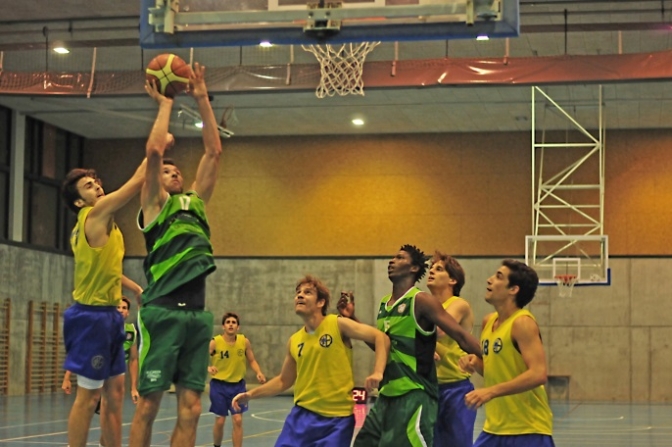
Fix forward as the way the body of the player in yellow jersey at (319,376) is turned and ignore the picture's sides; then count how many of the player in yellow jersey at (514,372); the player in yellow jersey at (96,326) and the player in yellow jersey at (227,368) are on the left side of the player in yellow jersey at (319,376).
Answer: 1

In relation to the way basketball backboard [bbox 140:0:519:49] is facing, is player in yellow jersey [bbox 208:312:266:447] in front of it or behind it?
in front

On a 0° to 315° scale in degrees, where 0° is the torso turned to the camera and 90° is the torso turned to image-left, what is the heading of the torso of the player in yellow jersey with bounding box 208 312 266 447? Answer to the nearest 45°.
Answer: approximately 0°

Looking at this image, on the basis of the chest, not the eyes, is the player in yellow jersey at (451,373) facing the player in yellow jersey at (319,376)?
yes

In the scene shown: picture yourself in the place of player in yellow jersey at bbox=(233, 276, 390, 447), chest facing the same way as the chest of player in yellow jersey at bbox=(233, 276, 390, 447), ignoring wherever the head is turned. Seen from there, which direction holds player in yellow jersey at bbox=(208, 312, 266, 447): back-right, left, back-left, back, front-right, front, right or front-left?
back-right

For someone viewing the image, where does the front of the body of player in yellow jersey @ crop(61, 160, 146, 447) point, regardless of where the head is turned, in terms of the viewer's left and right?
facing to the right of the viewer

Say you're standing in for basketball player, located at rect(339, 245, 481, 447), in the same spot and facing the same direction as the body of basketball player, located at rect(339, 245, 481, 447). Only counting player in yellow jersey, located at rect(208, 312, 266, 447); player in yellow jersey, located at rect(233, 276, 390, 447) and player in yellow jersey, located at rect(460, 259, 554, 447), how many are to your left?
1
